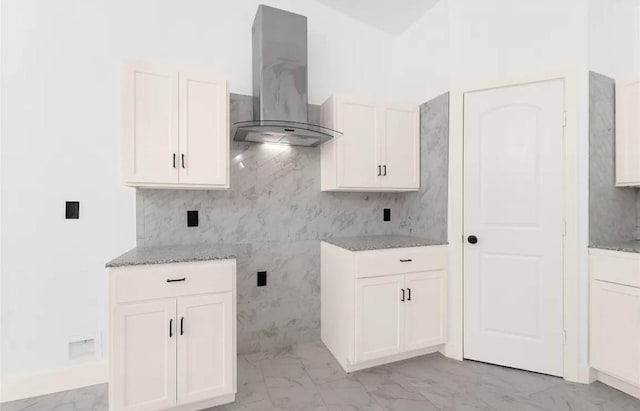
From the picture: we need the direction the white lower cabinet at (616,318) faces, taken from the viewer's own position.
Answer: facing the viewer and to the left of the viewer

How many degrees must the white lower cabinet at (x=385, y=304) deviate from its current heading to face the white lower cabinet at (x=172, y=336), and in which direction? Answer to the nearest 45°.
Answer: approximately 90° to its right

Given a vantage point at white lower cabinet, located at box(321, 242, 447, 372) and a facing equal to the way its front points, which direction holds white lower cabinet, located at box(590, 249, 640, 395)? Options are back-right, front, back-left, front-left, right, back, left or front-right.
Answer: front-left

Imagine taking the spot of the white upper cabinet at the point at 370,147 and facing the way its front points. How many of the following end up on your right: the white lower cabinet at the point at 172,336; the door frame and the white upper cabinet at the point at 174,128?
2

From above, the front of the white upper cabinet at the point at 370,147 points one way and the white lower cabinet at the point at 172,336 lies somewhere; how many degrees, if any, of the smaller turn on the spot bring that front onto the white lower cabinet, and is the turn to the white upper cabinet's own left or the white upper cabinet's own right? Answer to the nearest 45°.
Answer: approximately 90° to the white upper cabinet's own right

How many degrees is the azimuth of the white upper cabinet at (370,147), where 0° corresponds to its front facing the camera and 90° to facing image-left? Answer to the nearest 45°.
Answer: approximately 315°

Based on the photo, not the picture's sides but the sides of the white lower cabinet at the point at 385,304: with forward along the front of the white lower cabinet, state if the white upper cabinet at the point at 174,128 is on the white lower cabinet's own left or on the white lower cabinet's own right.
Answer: on the white lower cabinet's own right

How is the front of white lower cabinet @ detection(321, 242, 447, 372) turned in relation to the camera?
facing the viewer and to the right of the viewer

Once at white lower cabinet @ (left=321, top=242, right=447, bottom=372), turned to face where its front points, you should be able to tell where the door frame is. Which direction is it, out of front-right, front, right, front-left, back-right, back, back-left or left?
front-left

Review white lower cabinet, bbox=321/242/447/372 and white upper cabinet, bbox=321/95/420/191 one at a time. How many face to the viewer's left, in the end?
0

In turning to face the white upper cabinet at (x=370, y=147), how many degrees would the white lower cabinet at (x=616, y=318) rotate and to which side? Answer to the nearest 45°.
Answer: approximately 45° to its right
